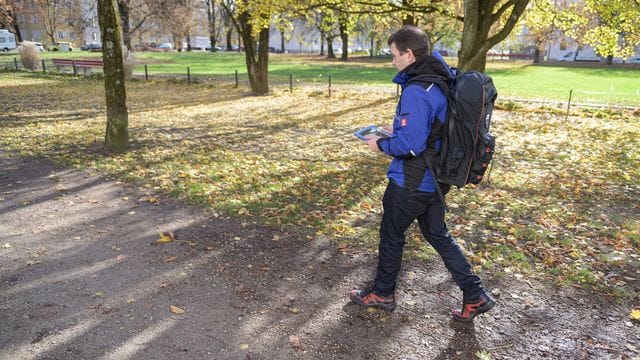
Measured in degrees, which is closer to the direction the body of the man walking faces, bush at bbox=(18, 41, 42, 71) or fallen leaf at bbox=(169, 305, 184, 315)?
the fallen leaf

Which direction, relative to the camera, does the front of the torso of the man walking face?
to the viewer's left

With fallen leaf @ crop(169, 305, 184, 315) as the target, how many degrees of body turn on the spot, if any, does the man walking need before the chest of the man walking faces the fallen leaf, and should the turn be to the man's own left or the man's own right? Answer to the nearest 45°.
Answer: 0° — they already face it

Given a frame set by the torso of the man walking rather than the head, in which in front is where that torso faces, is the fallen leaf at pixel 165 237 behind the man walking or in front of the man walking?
in front

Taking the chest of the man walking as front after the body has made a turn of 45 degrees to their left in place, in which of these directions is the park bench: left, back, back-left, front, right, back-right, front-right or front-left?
right

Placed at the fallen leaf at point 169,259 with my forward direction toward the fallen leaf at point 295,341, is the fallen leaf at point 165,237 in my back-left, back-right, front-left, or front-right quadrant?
back-left

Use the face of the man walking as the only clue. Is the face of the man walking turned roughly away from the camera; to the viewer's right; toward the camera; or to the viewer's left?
to the viewer's left
